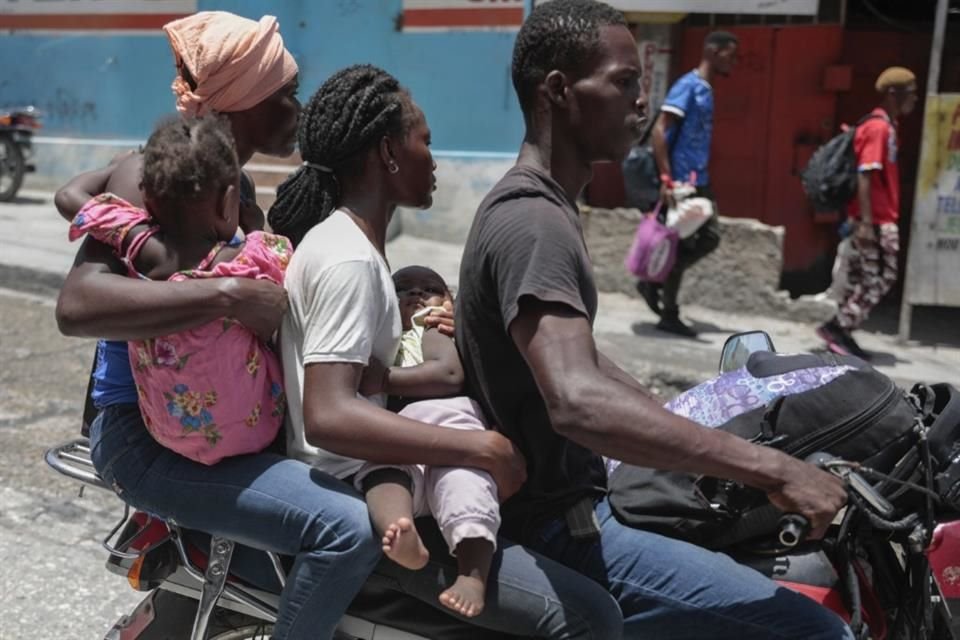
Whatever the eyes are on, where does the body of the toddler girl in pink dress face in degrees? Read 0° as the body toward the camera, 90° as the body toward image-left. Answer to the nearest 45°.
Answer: approximately 180°

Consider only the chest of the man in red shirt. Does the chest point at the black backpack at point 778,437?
no

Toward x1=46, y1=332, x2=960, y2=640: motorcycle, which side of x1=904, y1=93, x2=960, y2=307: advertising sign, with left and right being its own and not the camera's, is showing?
front

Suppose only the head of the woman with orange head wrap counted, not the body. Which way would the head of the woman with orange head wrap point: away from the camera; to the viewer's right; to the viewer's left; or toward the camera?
to the viewer's right

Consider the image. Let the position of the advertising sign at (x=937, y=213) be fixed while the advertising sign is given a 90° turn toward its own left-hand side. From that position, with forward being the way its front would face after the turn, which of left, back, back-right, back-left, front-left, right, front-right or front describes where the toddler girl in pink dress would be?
right

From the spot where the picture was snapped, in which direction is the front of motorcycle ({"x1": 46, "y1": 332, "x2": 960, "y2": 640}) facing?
facing to the right of the viewer

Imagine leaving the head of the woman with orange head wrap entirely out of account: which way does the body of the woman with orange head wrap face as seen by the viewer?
to the viewer's right

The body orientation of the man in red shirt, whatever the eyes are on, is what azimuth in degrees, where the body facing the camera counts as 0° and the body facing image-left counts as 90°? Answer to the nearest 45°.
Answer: approximately 270°

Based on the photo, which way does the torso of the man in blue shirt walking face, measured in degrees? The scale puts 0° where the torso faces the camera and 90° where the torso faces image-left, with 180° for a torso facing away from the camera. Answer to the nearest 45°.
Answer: approximately 270°

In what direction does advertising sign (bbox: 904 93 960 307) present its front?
toward the camera

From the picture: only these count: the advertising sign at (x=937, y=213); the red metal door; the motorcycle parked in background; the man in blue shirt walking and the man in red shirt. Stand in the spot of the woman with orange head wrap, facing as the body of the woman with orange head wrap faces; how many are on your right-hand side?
0

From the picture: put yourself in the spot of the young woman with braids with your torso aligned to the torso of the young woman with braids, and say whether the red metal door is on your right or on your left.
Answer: on your left

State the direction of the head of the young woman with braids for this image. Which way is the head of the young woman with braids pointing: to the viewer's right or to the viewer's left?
to the viewer's right

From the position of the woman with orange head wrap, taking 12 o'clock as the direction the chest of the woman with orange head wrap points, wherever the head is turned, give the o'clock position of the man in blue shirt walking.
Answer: The man in blue shirt walking is roughly at 10 o'clock from the woman with orange head wrap.

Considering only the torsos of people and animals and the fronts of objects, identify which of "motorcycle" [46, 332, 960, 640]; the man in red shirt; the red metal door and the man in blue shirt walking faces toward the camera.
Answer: the red metal door

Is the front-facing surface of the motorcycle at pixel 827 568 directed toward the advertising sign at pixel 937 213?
no

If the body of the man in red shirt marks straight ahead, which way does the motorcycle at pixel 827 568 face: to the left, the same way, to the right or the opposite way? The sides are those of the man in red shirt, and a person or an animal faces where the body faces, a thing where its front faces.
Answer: the same way

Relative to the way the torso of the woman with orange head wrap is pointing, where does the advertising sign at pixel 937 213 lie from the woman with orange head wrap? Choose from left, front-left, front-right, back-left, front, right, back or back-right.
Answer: front-left

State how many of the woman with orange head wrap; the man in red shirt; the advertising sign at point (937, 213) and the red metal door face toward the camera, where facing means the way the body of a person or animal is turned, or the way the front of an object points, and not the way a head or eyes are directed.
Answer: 2

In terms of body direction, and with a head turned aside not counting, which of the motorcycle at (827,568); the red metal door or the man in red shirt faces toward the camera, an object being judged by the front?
the red metal door
